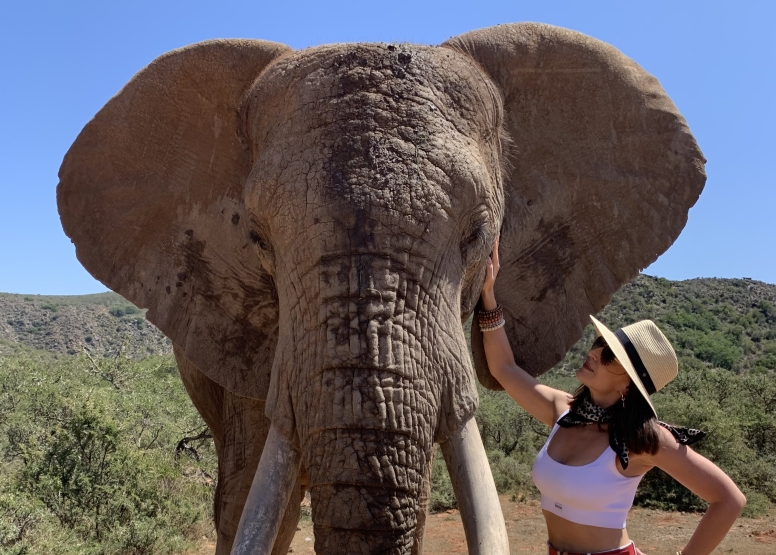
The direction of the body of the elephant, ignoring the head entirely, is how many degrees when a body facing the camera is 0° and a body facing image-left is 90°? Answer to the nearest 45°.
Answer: approximately 0°

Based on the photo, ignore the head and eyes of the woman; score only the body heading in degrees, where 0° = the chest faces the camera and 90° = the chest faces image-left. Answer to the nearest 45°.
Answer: approximately 45°

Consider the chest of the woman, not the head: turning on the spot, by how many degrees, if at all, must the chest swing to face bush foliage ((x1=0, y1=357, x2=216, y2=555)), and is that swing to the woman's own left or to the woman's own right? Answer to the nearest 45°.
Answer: approximately 90° to the woman's own right
